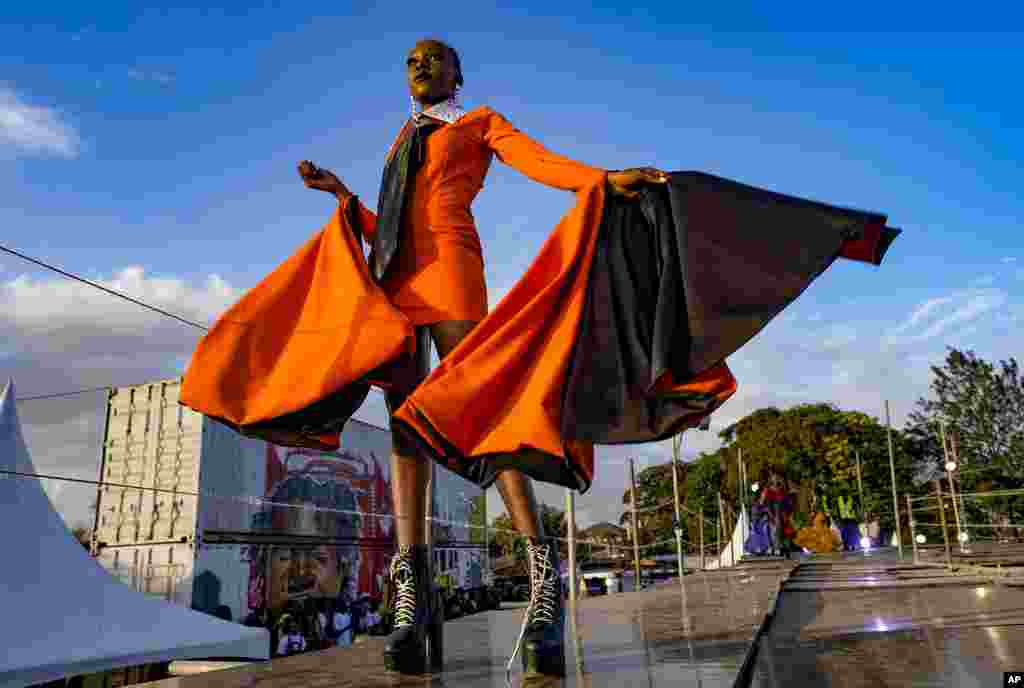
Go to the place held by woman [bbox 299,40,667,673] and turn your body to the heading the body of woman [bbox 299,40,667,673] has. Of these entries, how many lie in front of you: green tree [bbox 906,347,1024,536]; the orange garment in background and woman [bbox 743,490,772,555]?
0

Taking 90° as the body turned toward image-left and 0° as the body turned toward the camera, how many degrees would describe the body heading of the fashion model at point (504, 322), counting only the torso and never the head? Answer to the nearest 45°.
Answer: approximately 45°

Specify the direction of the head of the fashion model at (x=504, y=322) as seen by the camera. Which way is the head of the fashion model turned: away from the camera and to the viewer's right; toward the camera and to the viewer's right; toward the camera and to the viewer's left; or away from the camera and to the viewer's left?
toward the camera and to the viewer's left

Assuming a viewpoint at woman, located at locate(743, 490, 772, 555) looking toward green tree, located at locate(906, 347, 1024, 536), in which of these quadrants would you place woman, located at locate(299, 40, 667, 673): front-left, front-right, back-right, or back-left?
back-right

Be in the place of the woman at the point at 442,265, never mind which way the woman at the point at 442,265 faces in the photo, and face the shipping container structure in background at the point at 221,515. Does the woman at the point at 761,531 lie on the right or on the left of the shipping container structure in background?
right

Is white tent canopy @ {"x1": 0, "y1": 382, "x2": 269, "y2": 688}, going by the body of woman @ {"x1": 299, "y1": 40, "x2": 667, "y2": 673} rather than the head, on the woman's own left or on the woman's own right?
on the woman's own right

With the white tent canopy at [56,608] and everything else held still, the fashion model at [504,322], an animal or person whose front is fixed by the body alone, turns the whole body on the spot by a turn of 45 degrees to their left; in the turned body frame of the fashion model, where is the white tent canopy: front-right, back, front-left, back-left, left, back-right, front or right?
back-right

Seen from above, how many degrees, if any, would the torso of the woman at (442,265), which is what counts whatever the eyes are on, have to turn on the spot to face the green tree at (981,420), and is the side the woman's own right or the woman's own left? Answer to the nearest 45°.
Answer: approximately 180°

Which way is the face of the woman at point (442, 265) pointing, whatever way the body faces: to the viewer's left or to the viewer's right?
to the viewer's left

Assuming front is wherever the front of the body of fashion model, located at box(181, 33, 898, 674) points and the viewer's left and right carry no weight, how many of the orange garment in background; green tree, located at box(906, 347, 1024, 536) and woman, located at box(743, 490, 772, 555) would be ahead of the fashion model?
0

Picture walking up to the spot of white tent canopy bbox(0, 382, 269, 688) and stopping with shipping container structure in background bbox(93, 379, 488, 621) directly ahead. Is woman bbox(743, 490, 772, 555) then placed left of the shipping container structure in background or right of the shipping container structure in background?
right
